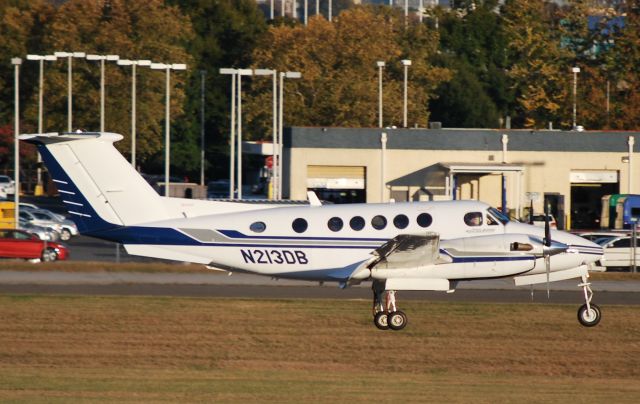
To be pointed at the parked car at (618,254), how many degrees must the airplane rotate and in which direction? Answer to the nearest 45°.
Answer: approximately 45° to its left

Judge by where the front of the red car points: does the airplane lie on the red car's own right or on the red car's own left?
on the red car's own right

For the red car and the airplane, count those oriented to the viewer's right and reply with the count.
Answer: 2

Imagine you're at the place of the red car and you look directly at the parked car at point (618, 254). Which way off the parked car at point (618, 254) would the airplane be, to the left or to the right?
right

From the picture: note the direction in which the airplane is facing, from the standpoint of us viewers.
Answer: facing to the right of the viewer

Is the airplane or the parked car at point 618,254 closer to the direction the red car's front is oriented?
the parked car

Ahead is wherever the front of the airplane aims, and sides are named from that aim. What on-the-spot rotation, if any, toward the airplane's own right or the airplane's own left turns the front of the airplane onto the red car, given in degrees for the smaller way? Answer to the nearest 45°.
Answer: approximately 135° to the airplane's own left

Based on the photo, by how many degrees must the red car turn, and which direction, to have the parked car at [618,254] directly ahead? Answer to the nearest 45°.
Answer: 0° — it already faces it

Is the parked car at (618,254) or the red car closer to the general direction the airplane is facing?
the parked car

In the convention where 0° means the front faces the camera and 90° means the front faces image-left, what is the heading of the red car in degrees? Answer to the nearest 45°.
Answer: approximately 270°
